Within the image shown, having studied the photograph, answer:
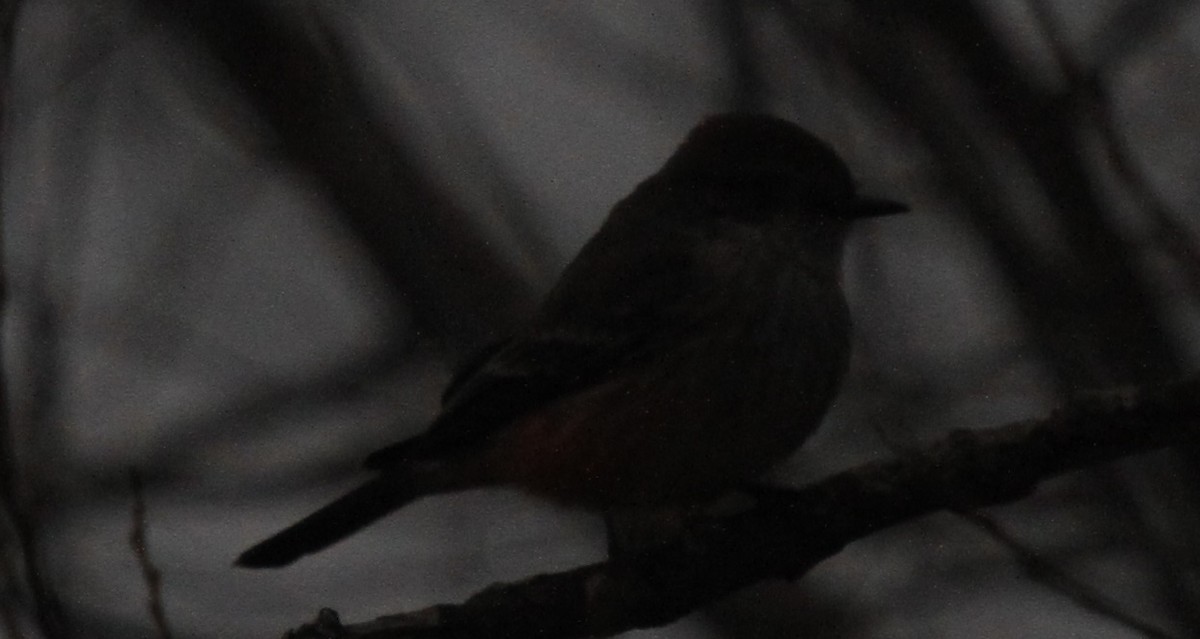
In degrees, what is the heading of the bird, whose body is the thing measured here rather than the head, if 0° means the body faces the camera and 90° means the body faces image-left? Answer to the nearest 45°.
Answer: approximately 270°

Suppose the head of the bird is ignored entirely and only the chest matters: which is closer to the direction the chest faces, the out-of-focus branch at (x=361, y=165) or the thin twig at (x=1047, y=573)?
the thin twig

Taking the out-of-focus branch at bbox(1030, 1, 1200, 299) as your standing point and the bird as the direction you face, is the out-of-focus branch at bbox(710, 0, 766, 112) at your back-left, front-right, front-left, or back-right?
front-right

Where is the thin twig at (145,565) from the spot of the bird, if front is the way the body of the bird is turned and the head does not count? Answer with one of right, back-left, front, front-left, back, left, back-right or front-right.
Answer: back-right

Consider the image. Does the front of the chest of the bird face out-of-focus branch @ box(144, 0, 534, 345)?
no

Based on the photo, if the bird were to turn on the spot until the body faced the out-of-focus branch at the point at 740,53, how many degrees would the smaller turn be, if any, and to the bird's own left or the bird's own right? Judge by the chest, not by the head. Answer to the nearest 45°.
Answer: approximately 45° to the bird's own left

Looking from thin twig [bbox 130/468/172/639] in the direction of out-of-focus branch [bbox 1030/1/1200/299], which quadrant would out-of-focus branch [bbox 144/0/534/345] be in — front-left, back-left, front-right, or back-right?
front-left
